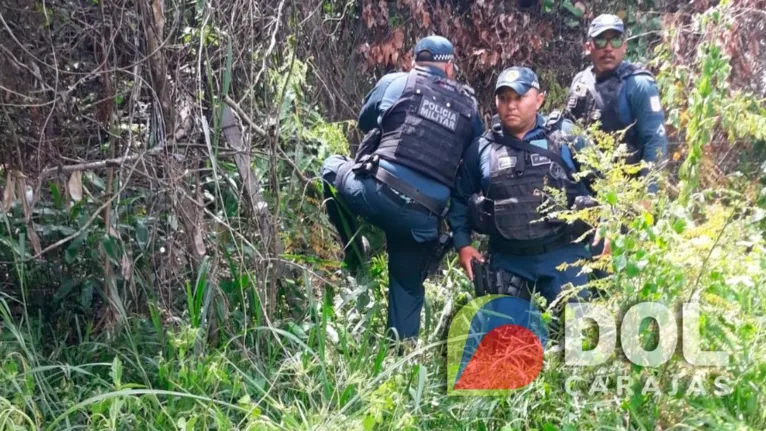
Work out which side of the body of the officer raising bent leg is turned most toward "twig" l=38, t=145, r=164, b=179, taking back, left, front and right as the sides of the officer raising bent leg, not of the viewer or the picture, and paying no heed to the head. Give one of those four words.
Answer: left

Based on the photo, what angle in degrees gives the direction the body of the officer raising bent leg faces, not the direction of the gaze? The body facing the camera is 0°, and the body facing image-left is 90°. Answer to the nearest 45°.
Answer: approximately 135°

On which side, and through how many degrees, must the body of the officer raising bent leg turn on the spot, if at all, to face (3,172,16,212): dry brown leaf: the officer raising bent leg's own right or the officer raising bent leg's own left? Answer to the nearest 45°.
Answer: approximately 90° to the officer raising bent leg's own left

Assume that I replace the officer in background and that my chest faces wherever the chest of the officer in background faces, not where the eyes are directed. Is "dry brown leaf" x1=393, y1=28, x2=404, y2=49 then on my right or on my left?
on my right

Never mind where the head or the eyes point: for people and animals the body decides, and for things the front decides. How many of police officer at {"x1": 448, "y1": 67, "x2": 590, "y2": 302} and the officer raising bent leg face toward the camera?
1

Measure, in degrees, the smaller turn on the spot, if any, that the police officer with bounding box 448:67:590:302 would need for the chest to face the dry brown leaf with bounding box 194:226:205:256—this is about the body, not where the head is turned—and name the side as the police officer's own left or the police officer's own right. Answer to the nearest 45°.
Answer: approximately 45° to the police officer's own right

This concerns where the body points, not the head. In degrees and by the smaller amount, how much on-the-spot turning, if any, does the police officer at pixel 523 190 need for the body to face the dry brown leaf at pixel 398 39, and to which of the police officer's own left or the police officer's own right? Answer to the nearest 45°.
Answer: approximately 135° to the police officer's own right

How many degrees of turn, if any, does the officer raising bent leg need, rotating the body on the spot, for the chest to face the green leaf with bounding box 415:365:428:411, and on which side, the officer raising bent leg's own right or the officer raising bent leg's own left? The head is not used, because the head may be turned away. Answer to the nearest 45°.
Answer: approximately 135° to the officer raising bent leg's own left

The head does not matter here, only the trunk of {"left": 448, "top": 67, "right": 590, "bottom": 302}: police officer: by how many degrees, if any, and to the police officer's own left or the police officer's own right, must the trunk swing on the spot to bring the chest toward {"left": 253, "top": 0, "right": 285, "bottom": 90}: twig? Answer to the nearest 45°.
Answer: approximately 90° to the police officer's own right

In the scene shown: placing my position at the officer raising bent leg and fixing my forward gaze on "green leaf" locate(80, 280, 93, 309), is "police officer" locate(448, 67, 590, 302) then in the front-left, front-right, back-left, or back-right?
back-left

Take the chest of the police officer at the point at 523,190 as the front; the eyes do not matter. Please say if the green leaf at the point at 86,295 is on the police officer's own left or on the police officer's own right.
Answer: on the police officer's own right
